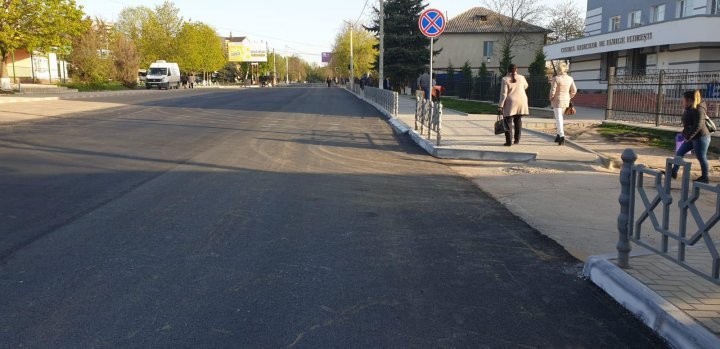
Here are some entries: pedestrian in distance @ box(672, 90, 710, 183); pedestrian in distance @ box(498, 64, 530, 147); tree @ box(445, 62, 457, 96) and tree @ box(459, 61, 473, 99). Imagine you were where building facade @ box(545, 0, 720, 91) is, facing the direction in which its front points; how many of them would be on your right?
2

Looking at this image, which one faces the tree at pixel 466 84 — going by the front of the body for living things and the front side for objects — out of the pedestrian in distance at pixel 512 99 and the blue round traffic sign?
the pedestrian in distance

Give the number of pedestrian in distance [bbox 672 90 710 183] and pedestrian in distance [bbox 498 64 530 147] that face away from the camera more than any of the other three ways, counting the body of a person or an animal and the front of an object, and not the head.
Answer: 1

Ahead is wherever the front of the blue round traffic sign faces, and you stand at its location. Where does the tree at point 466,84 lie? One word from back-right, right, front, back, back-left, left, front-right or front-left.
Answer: back

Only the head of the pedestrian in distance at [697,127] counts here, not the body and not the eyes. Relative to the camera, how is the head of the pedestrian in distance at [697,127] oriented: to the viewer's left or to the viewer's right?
to the viewer's left

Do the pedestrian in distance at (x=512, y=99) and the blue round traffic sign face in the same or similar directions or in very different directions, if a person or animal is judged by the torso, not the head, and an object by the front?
very different directions

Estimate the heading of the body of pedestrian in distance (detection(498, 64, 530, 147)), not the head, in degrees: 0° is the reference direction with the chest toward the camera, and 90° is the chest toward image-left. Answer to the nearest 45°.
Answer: approximately 180°

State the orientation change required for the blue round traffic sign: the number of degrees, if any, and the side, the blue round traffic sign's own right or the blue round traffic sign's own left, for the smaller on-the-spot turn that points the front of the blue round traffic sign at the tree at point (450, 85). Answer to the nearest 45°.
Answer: approximately 180°

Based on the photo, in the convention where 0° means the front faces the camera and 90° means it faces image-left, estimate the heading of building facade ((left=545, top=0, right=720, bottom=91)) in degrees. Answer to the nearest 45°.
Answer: approximately 45°

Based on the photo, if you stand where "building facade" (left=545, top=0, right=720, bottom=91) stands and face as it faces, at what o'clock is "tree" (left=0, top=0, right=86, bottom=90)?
The tree is roughly at 1 o'clock from the building facade.

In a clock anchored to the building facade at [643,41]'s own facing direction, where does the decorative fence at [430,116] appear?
The decorative fence is roughly at 11 o'clock from the building facade.

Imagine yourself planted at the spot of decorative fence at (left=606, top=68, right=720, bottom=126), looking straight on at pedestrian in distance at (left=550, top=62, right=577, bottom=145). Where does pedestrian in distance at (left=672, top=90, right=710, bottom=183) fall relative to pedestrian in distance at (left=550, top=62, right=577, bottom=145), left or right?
left

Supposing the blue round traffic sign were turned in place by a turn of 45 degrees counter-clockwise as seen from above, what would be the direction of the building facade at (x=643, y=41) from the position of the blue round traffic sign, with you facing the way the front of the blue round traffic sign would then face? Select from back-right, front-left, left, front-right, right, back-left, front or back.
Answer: left
